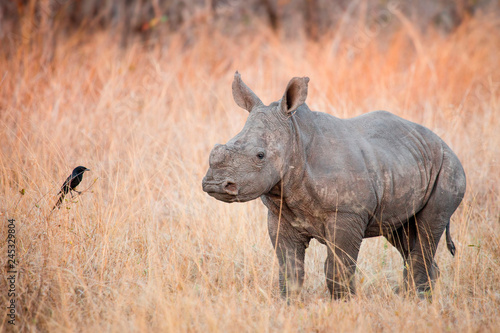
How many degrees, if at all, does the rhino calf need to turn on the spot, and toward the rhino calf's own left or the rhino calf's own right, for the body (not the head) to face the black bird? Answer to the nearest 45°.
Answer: approximately 45° to the rhino calf's own right

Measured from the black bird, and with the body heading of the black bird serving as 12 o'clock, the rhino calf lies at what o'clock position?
The rhino calf is roughly at 1 o'clock from the black bird.

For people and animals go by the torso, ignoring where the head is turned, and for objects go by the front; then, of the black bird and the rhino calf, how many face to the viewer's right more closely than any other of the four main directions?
1

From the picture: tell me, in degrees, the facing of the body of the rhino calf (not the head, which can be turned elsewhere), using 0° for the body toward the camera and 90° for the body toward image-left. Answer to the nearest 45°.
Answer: approximately 45°

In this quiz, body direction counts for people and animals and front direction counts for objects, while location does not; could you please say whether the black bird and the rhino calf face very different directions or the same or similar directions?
very different directions

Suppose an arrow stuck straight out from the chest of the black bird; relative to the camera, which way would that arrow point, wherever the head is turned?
to the viewer's right
